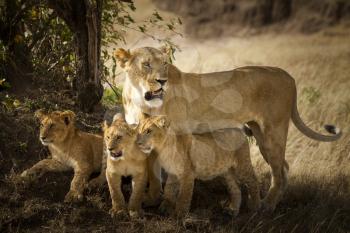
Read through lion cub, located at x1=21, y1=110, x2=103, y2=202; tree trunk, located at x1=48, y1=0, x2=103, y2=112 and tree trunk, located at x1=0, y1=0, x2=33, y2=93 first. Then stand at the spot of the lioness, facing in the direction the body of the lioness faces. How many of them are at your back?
0

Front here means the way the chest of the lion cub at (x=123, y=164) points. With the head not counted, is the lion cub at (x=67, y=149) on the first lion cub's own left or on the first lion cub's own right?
on the first lion cub's own right

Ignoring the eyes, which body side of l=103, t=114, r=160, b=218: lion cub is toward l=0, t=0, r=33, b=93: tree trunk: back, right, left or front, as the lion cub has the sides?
right

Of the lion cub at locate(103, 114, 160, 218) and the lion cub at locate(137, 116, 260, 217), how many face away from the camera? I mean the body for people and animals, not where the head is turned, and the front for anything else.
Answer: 0

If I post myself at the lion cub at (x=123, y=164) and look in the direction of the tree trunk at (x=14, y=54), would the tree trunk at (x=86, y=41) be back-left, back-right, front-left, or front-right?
front-right

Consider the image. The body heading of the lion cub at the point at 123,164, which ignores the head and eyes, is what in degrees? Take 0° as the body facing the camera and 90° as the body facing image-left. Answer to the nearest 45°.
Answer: approximately 45°

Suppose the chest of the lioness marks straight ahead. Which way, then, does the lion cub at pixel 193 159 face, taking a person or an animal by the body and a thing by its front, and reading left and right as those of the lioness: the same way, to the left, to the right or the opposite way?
the same way

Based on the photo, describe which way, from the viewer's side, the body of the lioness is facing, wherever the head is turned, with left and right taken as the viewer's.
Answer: facing to the left of the viewer

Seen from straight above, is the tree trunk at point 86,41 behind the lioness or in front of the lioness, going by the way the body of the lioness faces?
in front

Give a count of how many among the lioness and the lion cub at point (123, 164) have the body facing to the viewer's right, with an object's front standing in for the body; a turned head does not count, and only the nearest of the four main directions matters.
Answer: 0

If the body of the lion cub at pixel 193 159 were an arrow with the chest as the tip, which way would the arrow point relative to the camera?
to the viewer's left

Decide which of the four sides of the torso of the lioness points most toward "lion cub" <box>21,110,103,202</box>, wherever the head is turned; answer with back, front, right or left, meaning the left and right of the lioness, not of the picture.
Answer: front

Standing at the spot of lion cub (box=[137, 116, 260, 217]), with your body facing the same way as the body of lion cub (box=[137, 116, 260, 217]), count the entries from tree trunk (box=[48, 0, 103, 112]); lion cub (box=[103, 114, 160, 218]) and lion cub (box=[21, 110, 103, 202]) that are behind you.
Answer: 0
